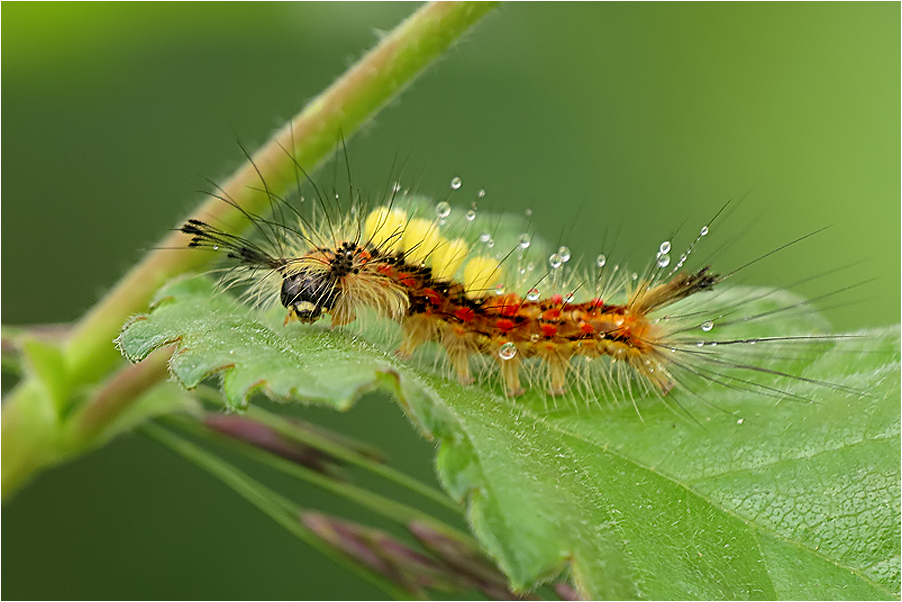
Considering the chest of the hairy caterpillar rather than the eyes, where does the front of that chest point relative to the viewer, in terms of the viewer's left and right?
facing to the left of the viewer
